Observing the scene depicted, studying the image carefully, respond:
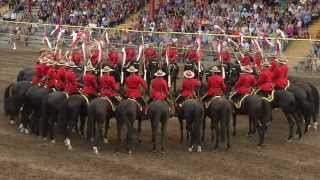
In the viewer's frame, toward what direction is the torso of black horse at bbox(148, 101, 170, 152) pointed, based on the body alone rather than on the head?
away from the camera

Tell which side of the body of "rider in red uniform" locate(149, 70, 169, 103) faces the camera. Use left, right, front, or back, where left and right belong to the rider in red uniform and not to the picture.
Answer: back

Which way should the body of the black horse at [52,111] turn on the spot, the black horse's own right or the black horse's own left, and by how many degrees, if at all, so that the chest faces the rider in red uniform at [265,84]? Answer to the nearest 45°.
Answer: approximately 45° to the black horse's own right

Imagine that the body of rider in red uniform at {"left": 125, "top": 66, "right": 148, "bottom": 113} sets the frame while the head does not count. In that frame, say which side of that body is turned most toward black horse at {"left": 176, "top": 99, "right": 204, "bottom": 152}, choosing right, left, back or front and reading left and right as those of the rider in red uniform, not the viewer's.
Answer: right

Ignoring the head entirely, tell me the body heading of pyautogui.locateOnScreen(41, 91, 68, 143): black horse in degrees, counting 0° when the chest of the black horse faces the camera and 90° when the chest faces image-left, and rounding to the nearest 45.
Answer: approximately 225°

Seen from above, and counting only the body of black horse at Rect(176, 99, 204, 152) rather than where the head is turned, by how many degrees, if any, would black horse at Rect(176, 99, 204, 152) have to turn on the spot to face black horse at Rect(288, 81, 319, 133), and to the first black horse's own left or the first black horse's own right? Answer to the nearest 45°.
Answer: approximately 90° to the first black horse's own right

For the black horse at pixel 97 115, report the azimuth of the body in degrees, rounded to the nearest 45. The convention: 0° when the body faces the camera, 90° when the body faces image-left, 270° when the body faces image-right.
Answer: approximately 225°
